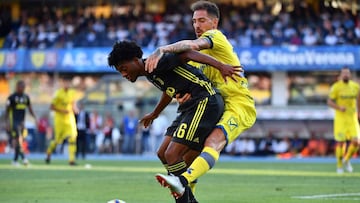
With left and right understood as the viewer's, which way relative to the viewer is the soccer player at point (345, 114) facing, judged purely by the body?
facing the viewer

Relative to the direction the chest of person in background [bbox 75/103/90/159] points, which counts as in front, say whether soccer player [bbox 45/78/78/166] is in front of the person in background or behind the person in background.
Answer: in front

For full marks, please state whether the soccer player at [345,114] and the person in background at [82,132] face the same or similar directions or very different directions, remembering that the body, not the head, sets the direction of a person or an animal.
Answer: same or similar directions

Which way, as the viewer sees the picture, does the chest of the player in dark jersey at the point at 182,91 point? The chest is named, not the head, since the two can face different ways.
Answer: to the viewer's left

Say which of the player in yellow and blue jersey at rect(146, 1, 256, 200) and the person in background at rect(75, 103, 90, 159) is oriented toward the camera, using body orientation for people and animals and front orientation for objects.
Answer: the person in background

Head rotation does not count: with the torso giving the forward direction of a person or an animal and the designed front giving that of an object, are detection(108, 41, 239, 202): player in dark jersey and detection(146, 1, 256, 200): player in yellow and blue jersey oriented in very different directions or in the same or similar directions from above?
same or similar directions

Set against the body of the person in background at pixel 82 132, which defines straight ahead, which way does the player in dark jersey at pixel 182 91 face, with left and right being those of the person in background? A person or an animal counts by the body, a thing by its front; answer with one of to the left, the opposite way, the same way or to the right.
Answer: to the right
